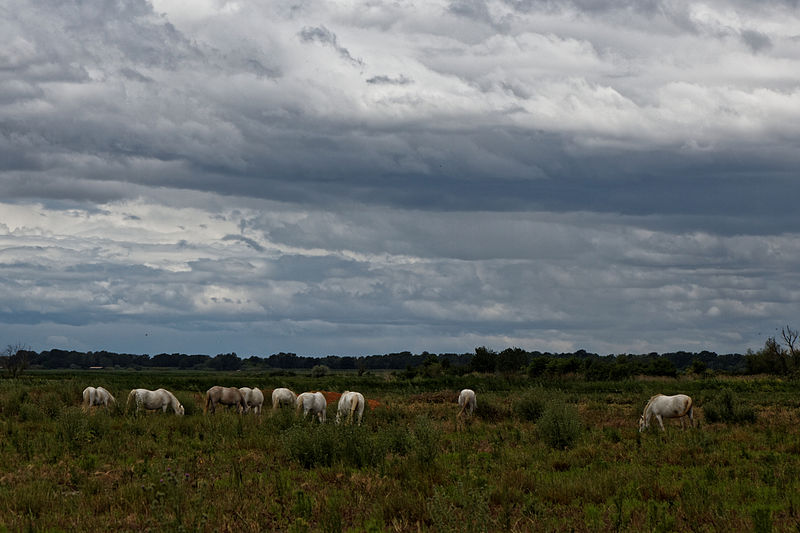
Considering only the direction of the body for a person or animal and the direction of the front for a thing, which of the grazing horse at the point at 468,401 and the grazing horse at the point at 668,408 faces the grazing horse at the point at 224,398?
the grazing horse at the point at 668,408

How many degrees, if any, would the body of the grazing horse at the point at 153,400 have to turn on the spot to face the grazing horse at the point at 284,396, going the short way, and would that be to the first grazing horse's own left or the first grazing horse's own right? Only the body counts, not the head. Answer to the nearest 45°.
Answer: approximately 45° to the first grazing horse's own left

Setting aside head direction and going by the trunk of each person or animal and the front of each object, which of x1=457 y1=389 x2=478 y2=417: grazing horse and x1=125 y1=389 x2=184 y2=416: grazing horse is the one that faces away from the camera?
x1=457 y1=389 x2=478 y2=417: grazing horse

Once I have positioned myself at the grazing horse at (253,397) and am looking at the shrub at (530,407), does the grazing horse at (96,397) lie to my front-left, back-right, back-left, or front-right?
back-right

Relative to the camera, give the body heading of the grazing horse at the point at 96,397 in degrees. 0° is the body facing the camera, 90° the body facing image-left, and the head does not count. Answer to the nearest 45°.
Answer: approximately 270°

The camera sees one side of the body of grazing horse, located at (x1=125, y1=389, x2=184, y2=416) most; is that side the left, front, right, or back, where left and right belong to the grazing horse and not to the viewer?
right

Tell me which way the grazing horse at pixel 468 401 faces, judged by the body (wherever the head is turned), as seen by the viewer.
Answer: away from the camera

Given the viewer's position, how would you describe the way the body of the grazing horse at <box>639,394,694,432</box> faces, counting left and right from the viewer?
facing to the left of the viewer

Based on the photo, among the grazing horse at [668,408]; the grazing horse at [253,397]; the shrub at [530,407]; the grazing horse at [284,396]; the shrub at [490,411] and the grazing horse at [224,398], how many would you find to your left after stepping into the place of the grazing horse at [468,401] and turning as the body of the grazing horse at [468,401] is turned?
3

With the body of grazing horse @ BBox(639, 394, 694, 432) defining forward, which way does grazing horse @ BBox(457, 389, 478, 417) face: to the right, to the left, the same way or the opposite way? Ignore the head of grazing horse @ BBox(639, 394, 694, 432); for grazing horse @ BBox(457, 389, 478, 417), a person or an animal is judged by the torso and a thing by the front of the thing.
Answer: to the right
